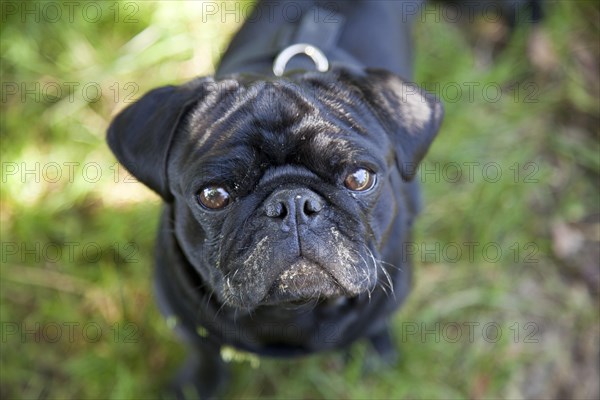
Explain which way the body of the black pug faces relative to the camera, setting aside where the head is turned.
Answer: toward the camera
